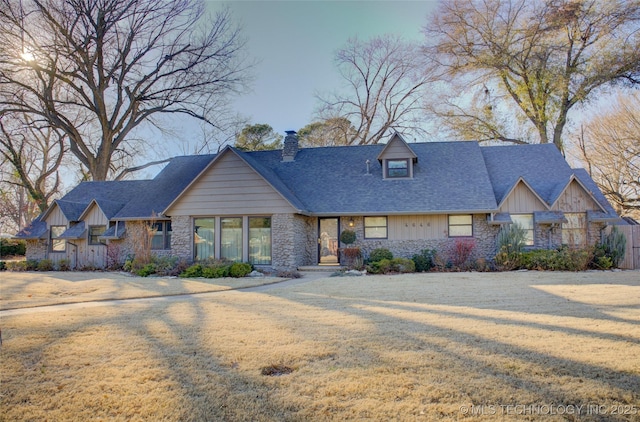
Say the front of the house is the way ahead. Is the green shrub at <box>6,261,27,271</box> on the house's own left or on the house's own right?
on the house's own right

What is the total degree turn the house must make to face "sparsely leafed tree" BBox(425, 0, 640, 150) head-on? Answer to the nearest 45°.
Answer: approximately 135° to its left

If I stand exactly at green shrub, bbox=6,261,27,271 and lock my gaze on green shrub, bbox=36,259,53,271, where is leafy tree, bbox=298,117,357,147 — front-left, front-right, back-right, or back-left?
front-left

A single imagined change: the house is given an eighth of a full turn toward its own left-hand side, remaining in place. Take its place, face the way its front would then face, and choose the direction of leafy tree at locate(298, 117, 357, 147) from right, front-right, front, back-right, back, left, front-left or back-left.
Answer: back-left

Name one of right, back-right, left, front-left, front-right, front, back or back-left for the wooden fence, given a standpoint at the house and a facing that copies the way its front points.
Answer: left

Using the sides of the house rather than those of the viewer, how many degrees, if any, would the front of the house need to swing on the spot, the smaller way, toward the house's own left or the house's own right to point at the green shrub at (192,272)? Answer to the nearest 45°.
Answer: approximately 45° to the house's own right

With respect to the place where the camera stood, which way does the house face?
facing the viewer

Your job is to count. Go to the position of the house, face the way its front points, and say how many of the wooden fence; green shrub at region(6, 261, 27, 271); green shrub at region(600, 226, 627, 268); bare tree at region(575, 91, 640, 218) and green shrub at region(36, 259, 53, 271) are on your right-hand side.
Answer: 2

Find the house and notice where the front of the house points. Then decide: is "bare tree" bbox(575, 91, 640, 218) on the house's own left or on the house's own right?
on the house's own left

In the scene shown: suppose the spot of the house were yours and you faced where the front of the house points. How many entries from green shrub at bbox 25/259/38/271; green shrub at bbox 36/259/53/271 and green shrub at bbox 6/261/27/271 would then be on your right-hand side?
3

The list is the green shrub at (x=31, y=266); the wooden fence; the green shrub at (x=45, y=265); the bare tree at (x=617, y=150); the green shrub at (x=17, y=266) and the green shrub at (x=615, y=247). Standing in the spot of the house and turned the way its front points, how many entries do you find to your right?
3
